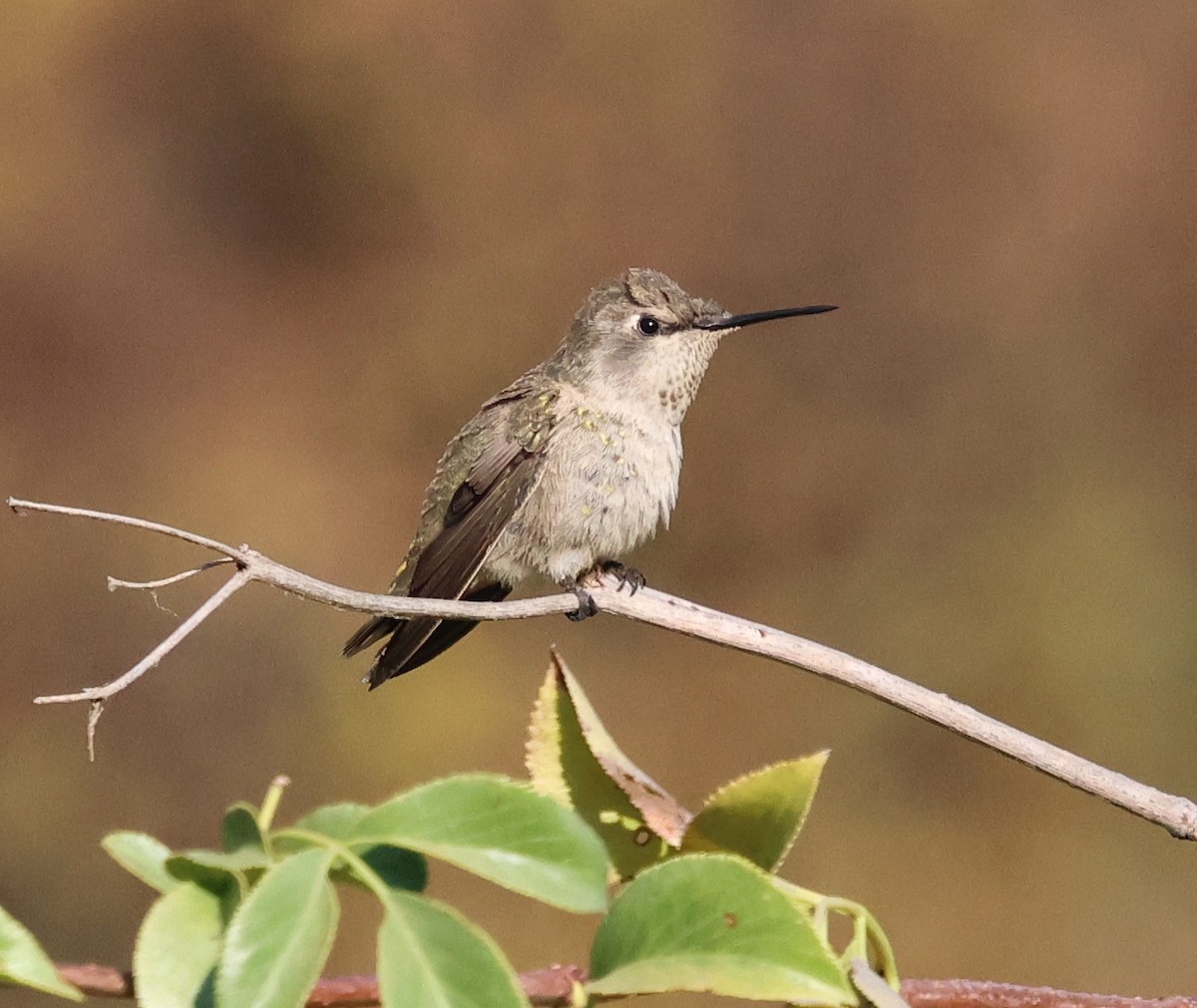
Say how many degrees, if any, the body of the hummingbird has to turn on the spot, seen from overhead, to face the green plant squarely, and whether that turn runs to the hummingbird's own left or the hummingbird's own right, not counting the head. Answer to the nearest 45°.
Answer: approximately 90° to the hummingbird's own right

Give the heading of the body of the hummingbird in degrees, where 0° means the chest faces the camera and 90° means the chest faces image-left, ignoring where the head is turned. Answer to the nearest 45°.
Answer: approximately 270°
